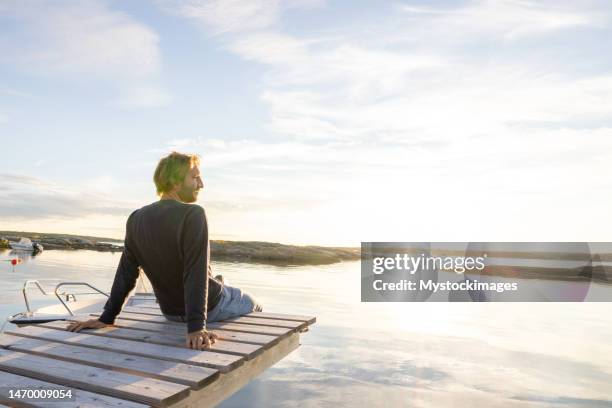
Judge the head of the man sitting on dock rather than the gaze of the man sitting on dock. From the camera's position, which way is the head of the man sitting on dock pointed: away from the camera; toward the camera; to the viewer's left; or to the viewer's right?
to the viewer's right

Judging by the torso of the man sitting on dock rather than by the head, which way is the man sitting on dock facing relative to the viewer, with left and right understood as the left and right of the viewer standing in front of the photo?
facing away from the viewer and to the right of the viewer
